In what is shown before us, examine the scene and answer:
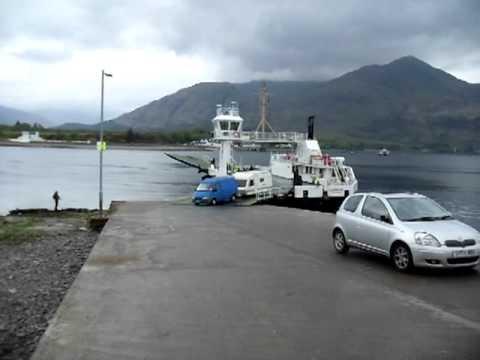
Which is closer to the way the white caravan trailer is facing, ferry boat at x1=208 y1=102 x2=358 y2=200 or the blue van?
the blue van

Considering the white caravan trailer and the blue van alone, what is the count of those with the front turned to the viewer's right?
0

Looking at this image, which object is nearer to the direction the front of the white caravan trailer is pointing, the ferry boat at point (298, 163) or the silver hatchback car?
the silver hatchback car

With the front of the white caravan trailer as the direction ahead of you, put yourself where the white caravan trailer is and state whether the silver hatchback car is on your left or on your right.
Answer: on your left

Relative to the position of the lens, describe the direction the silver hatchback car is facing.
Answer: facing the viewer and to the right of the viewer

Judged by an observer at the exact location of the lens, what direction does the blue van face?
facing the viewer and to the left of the viewer

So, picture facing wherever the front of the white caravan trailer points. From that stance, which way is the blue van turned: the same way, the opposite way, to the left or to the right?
the same way

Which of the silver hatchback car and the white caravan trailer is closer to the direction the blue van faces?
the silver hatchback car

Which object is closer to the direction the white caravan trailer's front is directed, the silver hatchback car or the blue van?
the blue van

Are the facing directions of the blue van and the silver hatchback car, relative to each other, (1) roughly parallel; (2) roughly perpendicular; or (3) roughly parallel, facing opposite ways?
roughly perpendicular

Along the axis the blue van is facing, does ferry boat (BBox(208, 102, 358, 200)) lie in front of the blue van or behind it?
behind

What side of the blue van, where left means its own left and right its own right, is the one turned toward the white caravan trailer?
back
